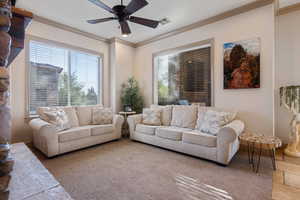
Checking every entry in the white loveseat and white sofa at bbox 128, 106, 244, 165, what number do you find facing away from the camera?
0

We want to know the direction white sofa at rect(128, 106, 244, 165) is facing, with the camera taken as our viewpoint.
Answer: facing the viewer and to the left of the viewer

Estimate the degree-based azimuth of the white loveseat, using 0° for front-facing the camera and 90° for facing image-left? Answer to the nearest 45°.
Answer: approximately 315°

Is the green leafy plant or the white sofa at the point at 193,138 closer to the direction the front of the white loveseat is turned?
the white sofa

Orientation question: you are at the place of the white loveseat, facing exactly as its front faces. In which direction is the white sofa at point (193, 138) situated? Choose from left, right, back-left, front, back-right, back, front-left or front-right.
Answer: front

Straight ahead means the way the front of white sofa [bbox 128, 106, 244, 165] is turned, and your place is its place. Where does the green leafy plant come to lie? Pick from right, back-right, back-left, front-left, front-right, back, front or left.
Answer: right
